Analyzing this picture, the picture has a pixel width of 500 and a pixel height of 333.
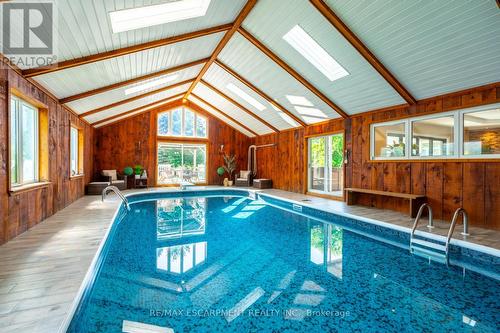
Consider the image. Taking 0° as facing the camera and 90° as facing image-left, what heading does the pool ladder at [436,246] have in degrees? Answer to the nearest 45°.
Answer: approximately 45°

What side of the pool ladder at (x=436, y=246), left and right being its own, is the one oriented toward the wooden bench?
right

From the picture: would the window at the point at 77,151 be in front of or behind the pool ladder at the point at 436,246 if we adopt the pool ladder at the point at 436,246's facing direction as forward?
in front

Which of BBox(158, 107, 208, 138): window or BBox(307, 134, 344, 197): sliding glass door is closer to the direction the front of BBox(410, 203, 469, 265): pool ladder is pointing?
the window

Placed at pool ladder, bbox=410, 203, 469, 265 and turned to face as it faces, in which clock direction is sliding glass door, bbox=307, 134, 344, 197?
The sliding glass door is roughly at 3 o'clock from the pool ladder.
